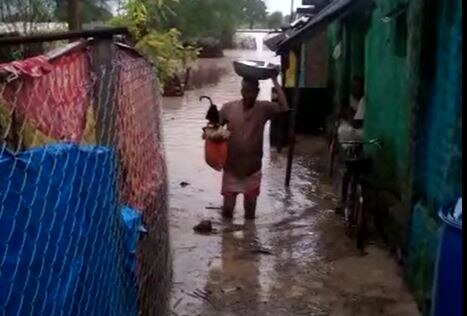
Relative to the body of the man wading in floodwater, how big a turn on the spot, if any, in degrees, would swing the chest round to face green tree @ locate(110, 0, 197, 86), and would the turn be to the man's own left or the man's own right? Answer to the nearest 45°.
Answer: approximately 180°

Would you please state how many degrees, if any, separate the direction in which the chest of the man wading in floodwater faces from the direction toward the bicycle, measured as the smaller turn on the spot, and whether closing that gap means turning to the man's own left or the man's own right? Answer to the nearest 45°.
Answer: approximately 90° to the man's own left

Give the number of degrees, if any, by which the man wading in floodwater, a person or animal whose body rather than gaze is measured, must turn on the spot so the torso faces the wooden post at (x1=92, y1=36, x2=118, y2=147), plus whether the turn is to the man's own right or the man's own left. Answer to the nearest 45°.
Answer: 0° — they already face it

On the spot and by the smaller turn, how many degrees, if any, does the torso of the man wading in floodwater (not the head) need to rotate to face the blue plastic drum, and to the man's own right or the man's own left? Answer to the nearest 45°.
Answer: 0° — they already face it

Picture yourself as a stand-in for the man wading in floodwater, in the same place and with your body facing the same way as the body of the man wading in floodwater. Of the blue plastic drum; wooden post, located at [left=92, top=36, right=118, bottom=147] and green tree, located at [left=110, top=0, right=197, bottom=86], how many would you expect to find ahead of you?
2

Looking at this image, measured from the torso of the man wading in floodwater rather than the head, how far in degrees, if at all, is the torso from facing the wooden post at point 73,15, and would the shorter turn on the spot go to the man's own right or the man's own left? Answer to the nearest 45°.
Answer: approximately 90° to the man's own right

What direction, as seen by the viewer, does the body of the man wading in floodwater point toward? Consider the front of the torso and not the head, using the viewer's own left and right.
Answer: facing the viewer

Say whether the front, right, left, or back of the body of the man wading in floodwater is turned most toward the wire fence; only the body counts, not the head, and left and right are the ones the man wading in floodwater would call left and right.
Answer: front

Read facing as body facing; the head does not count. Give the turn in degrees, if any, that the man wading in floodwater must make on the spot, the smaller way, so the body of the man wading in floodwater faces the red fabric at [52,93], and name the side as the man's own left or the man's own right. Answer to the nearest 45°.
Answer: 0° — they already face it
